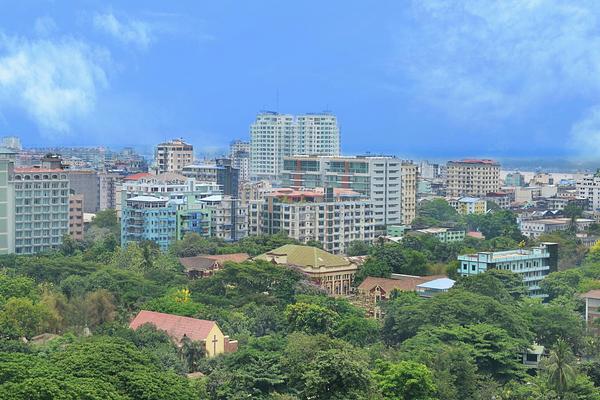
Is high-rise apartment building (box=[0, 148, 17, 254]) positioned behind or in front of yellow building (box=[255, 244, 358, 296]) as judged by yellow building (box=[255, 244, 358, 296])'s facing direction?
behind

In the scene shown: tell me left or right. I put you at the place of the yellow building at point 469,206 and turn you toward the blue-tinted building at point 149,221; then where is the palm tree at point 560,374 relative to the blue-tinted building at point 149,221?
left

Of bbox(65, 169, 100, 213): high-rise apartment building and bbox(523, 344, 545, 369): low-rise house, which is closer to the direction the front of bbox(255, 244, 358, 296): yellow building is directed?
the low-rise house

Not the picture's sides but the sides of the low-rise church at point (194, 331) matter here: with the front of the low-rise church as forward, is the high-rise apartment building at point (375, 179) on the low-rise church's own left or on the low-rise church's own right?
on the low-rise church's own left

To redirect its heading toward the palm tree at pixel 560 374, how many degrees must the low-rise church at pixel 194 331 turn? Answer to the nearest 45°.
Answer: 0° — it already faces it
